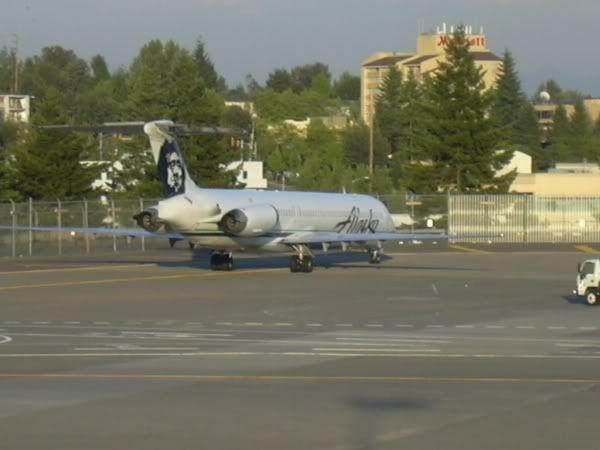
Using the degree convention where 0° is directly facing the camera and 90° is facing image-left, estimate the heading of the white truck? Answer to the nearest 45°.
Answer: approximately 90°
